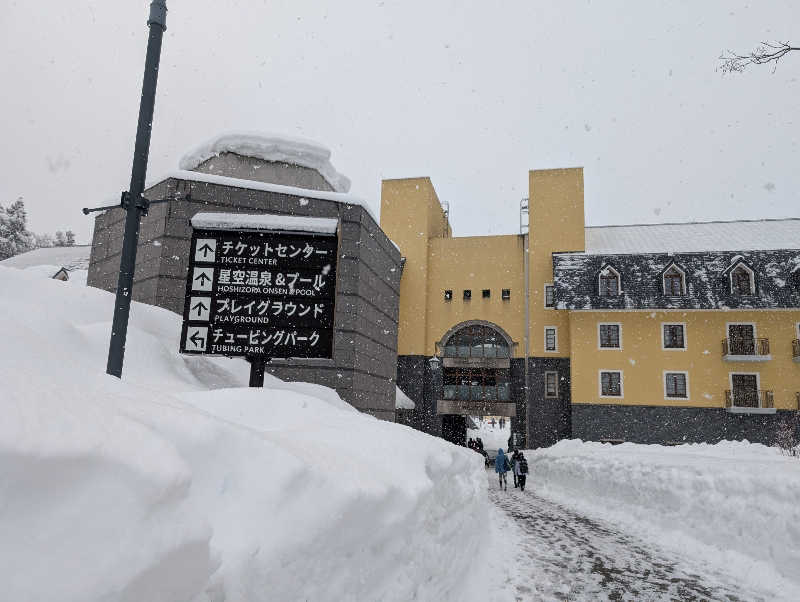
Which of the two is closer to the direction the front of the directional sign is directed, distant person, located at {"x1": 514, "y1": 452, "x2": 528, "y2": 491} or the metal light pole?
the metal light pole

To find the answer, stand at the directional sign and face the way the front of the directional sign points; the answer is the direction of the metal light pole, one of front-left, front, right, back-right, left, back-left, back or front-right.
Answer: front-right

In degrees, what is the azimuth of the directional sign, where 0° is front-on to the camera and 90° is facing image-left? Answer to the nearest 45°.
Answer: approximately 0°

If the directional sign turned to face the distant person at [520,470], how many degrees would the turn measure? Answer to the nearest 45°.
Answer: approximately 135° to its left

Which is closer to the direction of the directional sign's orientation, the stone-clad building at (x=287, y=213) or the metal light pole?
the metal light pole

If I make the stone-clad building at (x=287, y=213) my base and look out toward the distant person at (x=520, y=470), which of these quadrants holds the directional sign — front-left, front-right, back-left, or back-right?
back-right

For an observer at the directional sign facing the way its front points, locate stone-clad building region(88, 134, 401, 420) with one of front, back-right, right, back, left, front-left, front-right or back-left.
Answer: back
